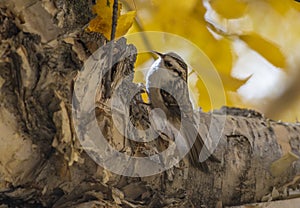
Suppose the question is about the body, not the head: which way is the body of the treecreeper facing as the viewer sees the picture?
to the viewer's left
